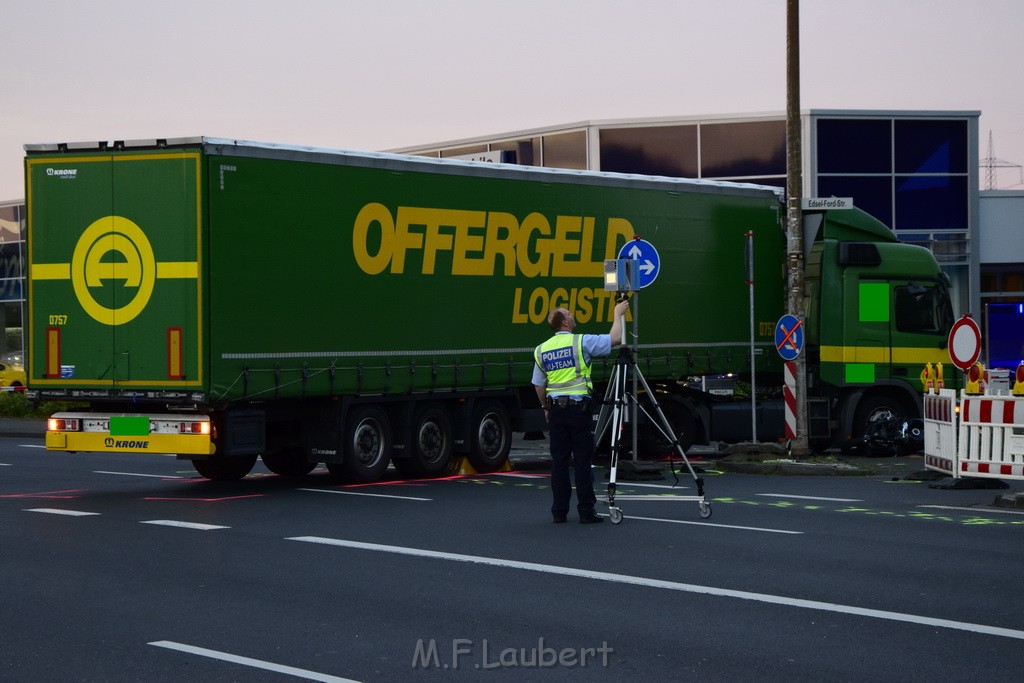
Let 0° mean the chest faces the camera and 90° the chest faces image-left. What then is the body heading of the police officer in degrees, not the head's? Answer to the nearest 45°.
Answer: approximately 225°

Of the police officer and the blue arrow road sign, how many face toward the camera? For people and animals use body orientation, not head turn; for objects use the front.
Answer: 1

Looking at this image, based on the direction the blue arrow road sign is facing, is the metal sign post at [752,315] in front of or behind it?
behind

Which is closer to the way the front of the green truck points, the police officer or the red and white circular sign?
the red and white circular sign

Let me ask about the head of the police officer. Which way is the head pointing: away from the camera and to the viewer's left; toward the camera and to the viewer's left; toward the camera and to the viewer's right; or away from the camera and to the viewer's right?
away from the camera and to the viewer's right

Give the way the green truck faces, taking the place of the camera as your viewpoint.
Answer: facing away from the viewer and to the right of the viewer

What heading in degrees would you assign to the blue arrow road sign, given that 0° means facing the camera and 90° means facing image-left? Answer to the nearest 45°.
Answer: approximately 0°

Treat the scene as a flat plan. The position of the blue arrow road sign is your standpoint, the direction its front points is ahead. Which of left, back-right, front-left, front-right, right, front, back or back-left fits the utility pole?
back-left
